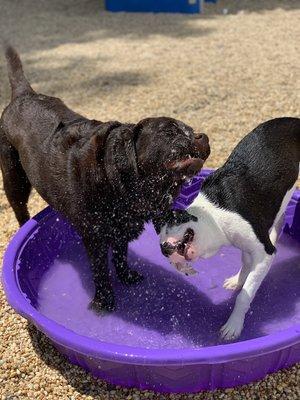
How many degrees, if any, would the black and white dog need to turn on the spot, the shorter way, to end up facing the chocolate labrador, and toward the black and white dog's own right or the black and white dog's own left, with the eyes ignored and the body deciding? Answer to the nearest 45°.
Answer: approximately 45° to the black and white dog's own right

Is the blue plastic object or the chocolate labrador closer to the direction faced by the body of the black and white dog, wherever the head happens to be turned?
the chocolate labrador

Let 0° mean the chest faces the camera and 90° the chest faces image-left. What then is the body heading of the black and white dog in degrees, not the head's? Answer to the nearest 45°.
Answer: approximately 45°

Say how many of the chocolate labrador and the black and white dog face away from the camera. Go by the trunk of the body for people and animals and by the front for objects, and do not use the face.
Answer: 0

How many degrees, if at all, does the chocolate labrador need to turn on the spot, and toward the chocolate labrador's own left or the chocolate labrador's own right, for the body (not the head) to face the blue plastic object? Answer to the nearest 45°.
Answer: approximately 135° to the chocolate labrador's own left

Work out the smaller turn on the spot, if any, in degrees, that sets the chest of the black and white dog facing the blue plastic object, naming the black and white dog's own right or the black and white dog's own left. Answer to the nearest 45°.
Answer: approximately 135° to the black and white dog's own right

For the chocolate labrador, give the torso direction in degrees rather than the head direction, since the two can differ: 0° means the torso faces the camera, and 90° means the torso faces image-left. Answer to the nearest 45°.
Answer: approximately 315°
